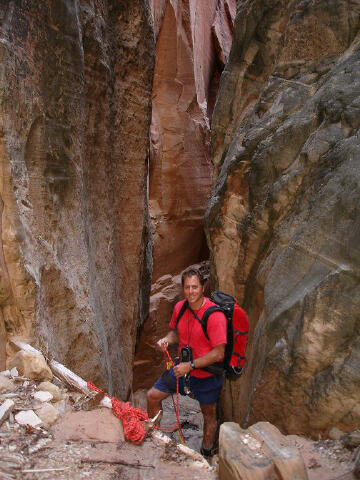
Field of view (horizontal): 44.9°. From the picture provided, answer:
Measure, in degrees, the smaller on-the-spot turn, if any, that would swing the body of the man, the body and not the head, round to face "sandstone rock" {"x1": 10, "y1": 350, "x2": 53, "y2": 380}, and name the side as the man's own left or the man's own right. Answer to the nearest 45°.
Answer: approximately 45° to the man's own right

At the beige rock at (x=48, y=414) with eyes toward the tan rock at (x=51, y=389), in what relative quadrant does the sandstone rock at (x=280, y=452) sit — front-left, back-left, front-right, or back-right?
back-right

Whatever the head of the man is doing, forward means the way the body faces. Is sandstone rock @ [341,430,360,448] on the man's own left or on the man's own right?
on the man's own left

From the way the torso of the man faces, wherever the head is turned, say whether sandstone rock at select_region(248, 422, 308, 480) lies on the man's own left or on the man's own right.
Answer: on the man's own left

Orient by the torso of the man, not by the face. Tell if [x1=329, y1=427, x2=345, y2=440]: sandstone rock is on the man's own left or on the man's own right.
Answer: on the man's own left

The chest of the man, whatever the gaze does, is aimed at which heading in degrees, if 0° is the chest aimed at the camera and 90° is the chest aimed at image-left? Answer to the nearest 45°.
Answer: approximately 45°
